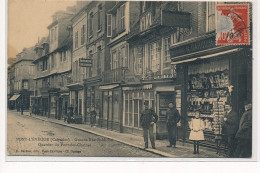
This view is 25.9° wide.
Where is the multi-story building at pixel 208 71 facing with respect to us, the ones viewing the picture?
facing the viewer and to the left of the viewer
